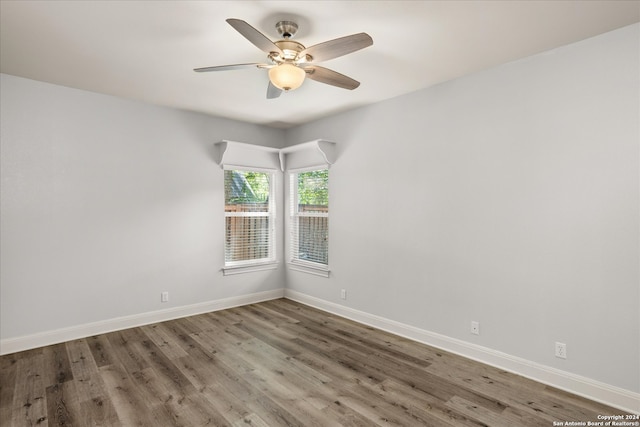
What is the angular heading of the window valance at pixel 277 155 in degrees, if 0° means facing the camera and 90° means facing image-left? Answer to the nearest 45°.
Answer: approximately 0°

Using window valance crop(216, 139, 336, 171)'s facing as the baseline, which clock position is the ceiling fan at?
The ceiling fan is roughly at 12 o'clock from the window valance.
